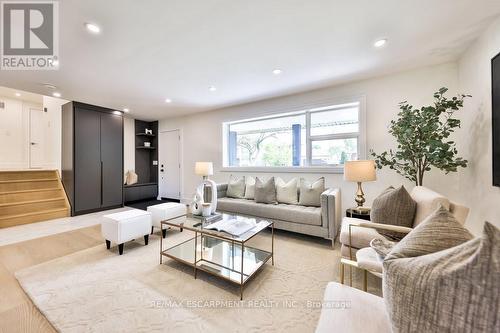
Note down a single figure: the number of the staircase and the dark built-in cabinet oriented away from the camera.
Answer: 0

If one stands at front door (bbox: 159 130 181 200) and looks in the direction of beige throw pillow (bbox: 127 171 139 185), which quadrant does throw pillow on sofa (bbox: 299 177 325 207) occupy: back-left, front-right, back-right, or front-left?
back-left

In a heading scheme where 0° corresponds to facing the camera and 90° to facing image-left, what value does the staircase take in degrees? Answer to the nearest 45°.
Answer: approximately 315°

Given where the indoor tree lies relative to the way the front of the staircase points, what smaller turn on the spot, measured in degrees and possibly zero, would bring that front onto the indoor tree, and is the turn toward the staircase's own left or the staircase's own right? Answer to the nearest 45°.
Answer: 0° — it already faces it

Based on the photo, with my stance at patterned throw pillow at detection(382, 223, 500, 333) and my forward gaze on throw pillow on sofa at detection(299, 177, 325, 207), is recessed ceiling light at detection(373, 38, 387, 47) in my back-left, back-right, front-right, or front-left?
front-right

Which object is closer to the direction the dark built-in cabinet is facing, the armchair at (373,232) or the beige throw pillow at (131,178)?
the armchair

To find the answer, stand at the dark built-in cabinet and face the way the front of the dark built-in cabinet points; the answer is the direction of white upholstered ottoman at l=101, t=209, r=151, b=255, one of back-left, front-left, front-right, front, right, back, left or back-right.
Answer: front-right

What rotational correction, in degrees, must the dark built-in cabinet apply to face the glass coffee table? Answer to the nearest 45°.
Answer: approximately 45° to its right

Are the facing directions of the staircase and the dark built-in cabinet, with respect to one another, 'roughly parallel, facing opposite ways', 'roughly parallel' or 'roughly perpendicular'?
roughly parallel

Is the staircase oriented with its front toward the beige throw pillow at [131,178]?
no

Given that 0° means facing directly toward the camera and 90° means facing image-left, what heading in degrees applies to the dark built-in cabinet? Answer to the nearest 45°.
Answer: approximately 315°

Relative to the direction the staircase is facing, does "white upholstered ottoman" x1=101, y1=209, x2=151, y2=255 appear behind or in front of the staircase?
in front

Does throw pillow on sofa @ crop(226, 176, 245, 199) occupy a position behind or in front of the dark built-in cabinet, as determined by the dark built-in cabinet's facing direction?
in front

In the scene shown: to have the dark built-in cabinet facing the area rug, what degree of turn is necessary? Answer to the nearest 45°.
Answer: approximately 45° to its right
